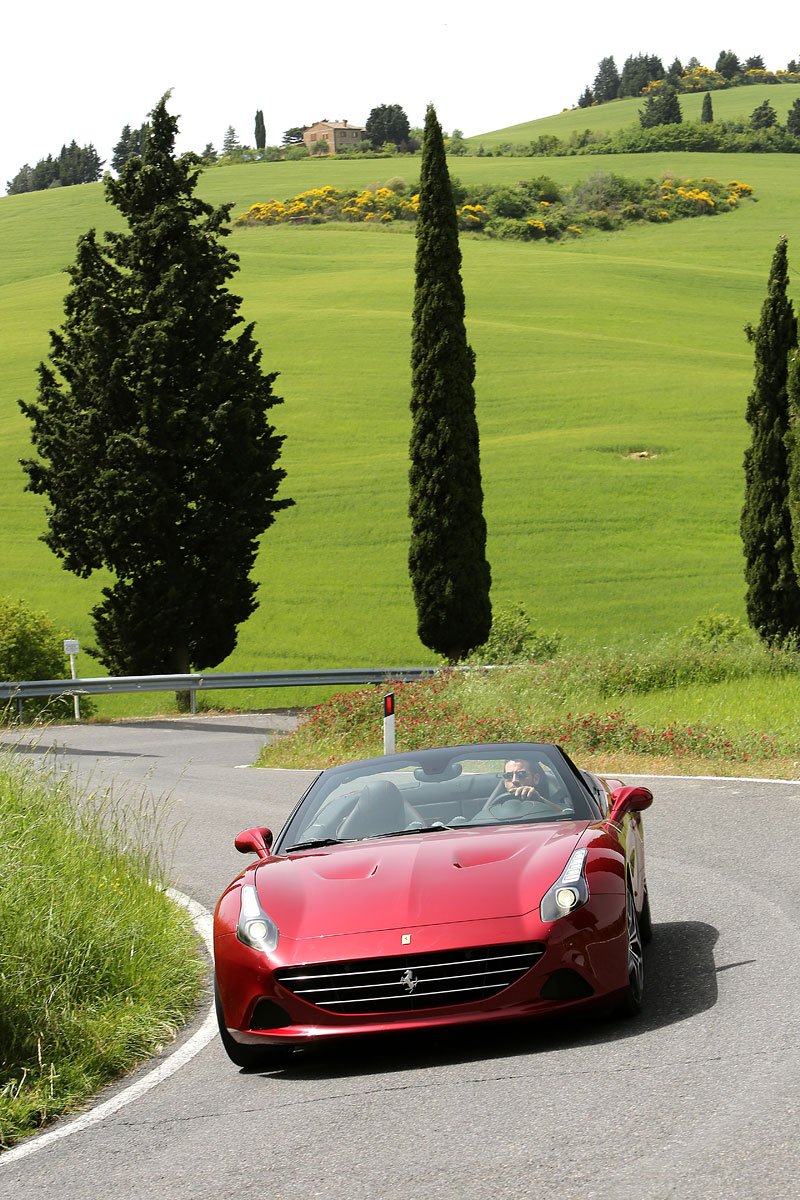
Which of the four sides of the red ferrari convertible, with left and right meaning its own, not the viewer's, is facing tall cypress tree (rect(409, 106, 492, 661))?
back

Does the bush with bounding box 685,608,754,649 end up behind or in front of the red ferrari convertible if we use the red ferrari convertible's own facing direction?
behind

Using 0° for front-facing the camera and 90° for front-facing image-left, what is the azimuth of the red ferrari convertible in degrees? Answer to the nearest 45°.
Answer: approximately 0°

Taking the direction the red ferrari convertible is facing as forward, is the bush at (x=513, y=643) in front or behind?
behind

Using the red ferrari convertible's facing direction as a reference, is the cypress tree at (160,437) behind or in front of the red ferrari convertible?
behind

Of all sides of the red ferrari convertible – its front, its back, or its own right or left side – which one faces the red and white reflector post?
back

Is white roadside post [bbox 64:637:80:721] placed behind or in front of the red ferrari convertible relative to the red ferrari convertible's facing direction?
behind

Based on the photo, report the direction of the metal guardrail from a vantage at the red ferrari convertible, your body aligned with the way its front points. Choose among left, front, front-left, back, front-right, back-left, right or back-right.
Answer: back

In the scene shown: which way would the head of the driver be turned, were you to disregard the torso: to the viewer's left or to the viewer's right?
to the viewer's left
